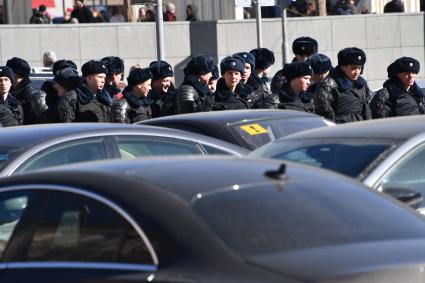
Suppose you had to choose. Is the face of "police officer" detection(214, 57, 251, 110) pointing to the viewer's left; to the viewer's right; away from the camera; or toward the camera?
toward the camera

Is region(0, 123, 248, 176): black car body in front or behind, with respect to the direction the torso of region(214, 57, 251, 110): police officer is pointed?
in front

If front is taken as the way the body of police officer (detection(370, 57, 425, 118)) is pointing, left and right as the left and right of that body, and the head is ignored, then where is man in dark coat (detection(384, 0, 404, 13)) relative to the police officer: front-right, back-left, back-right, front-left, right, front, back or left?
back-left

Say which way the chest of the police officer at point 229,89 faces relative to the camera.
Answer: toward the camera

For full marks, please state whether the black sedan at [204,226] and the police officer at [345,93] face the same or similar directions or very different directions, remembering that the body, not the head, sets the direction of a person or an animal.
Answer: very different directions

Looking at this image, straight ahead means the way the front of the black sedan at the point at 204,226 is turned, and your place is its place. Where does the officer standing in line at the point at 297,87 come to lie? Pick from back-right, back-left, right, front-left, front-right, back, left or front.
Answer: front-right

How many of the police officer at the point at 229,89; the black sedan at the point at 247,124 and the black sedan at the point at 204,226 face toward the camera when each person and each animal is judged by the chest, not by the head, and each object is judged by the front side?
1

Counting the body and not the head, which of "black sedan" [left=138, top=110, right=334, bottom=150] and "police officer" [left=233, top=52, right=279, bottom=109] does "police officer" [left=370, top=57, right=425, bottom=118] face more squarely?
the black sedan

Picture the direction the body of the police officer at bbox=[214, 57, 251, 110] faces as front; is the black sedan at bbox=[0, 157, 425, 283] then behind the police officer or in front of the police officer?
in front

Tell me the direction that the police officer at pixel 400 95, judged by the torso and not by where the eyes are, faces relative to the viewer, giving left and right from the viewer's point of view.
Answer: facing the viewer and to the right of the viewer

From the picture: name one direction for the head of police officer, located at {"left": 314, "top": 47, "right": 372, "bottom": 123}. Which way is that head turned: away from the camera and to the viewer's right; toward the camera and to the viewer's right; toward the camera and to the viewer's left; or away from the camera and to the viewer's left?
toward the camera and to the viewer's right

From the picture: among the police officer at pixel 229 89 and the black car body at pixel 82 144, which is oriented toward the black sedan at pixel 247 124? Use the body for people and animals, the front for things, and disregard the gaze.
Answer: the police officer

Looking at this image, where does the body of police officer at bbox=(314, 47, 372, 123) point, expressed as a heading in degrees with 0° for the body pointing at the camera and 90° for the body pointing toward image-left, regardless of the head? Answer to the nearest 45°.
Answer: approximately 315°

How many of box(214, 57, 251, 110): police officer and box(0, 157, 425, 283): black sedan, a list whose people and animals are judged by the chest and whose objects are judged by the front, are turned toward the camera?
1
